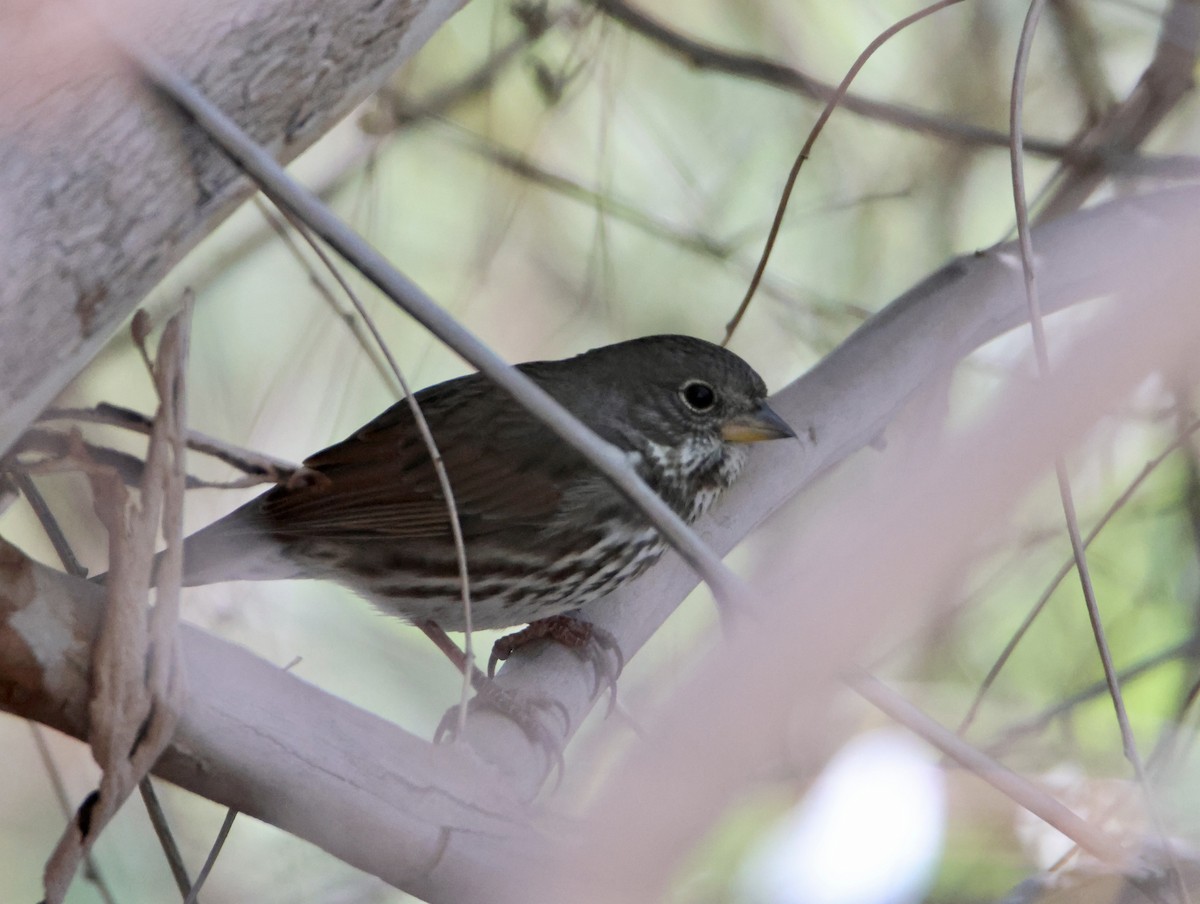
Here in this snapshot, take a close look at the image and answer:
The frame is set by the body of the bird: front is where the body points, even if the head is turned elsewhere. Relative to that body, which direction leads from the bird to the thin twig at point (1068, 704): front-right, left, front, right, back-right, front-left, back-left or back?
front

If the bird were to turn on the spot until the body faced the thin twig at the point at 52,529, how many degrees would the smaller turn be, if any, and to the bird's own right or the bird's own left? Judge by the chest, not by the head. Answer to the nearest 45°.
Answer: approximately 135° to the bird's own right

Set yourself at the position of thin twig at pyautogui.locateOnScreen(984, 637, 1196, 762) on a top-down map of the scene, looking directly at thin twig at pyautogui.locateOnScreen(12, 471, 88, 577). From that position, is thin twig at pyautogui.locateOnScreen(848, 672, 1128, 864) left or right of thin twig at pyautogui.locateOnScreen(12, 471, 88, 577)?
left

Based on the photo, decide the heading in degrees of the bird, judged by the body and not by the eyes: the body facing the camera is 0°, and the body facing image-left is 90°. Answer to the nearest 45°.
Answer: approximately 270°

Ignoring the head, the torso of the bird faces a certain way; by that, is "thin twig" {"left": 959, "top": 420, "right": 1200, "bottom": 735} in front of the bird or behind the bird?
in front
